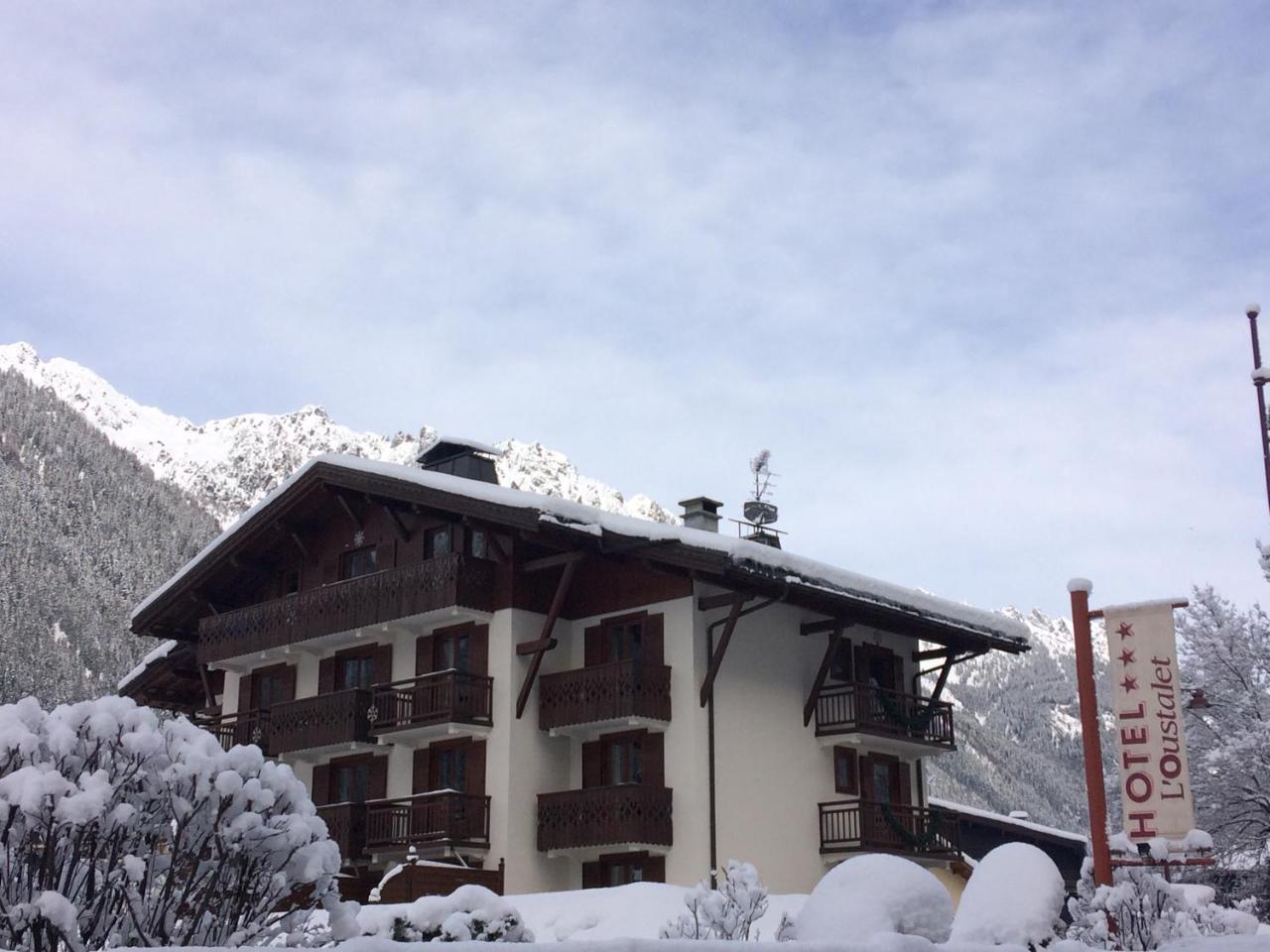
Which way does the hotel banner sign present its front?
toward the camera

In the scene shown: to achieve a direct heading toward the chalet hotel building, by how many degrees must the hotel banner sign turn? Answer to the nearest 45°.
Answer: approximately 135° to its right

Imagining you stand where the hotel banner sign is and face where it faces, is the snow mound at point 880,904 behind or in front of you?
in front

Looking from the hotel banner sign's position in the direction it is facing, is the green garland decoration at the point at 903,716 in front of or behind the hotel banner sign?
behind

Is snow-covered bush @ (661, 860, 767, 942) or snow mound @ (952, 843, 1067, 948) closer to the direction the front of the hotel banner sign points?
the snow mound

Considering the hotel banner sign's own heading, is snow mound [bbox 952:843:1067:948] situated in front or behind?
in front

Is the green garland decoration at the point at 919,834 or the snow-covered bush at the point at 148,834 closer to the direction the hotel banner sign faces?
the snow-covered bush
